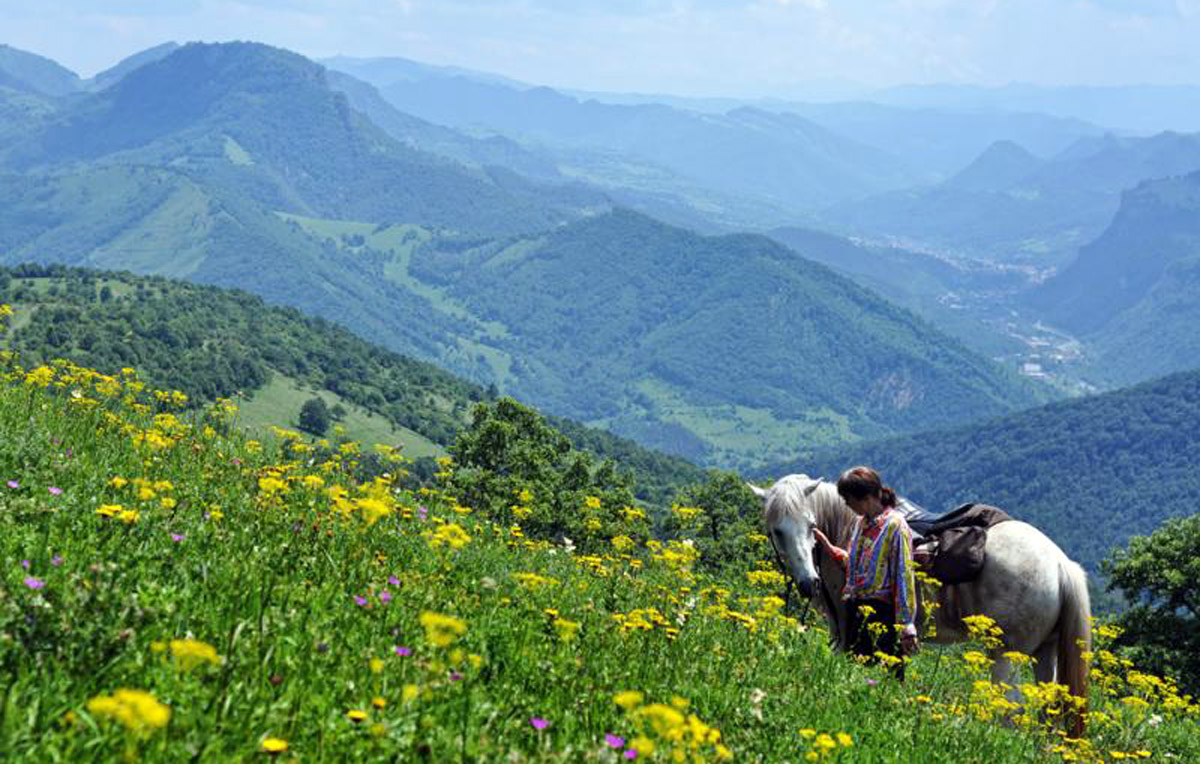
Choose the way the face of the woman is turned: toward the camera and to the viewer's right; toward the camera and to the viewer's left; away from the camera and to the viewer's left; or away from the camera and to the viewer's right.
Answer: toward the camera and to the viewer's left

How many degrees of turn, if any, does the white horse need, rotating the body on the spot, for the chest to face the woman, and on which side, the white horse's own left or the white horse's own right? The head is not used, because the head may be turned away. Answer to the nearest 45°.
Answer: approximately 45° to the white horse's own left

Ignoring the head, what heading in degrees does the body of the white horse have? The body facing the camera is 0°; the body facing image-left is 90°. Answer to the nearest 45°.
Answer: approximately 90°
